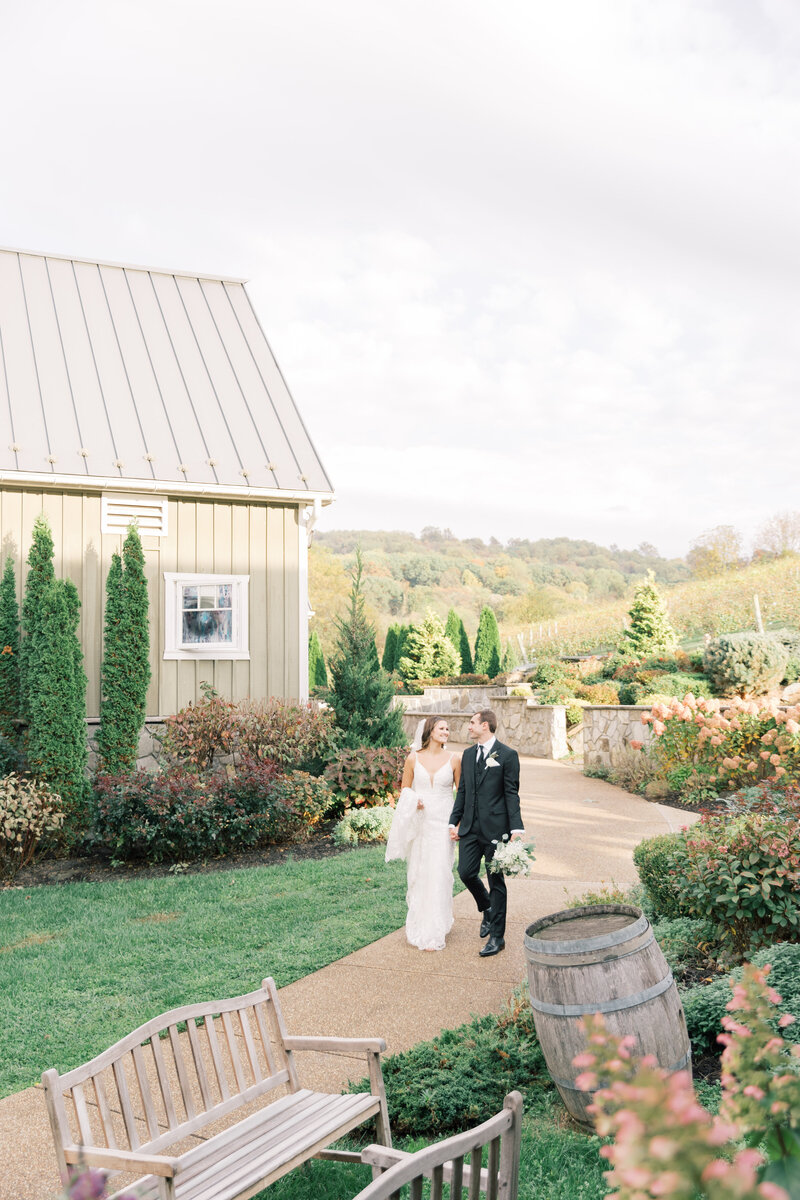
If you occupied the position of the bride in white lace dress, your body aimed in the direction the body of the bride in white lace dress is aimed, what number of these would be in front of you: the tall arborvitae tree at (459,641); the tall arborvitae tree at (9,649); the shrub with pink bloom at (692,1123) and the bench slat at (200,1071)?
2

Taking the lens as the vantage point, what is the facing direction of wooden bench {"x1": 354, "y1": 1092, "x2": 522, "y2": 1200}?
facing away from the viewer and to the left of the viewer

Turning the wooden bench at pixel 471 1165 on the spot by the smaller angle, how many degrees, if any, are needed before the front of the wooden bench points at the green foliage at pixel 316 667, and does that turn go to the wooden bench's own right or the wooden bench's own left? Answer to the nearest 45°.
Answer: approximately 45° to the wooden bench's own right

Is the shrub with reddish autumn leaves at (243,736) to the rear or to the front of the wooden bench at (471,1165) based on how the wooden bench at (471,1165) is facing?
to the front

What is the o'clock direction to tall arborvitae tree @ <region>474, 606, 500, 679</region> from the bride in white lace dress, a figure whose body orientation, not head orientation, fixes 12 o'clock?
The tall arborvitae tree is roughly at 6 o'clock from the bride in white lace dress.

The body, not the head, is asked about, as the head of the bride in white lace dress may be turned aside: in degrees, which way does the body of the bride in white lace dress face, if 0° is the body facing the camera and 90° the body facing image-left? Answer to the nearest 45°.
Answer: approximately 0°

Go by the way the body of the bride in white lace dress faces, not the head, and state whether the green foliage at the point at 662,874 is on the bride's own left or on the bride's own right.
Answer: on the bride's own left

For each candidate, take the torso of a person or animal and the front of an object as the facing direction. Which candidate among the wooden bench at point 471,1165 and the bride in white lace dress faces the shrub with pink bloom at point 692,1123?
the bride in white lace dress

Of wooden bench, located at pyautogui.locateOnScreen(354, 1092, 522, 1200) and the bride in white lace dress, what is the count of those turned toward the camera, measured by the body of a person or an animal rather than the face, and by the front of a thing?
1

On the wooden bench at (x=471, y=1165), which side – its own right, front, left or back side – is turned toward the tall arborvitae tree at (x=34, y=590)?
front

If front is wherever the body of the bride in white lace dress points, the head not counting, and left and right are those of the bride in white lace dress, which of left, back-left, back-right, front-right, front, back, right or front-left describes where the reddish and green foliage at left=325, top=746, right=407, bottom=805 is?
back

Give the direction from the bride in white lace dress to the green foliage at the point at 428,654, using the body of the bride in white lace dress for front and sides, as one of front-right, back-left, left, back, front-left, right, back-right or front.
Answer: back

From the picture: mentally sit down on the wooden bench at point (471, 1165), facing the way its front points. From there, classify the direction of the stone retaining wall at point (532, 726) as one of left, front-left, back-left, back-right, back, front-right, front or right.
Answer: front-right

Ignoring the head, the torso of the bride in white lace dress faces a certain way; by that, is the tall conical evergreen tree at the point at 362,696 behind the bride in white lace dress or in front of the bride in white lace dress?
behind

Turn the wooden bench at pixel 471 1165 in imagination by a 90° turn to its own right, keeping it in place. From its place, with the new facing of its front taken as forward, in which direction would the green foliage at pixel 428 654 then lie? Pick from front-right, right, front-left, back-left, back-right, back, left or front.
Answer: front-left
